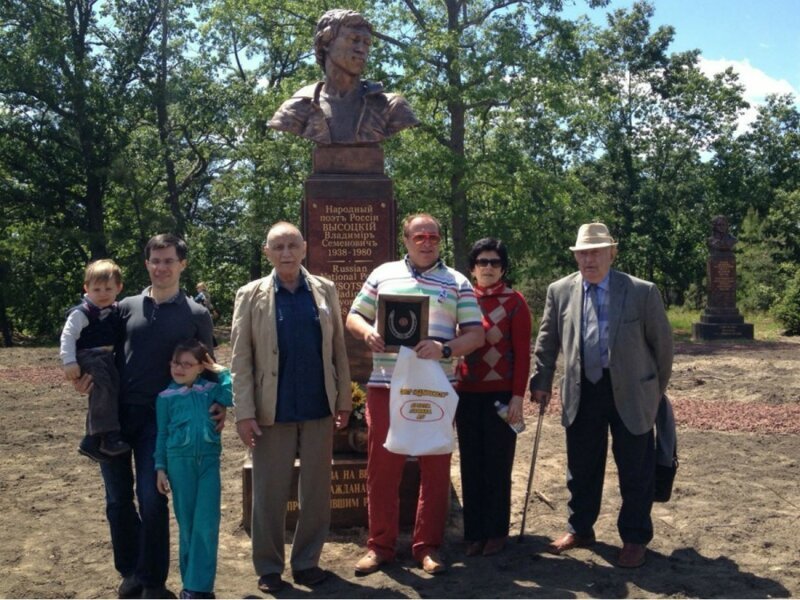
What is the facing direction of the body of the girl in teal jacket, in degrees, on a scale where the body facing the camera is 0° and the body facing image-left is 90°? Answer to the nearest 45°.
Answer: approximately 0°

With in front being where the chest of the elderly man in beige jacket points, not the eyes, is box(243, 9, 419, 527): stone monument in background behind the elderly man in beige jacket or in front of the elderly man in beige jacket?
behind

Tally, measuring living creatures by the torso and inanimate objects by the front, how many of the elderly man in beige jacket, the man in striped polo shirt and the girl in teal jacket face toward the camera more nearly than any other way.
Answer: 3

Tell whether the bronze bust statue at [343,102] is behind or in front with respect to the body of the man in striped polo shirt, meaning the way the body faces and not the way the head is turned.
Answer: behind

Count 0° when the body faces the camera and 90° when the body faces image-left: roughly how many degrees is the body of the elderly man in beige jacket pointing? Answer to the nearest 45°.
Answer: approximately 0°

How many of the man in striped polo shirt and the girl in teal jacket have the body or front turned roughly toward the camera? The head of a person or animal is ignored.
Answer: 2

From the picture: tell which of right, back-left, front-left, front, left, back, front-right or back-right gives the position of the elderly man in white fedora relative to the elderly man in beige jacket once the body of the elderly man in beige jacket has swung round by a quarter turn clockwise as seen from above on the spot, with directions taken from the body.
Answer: back

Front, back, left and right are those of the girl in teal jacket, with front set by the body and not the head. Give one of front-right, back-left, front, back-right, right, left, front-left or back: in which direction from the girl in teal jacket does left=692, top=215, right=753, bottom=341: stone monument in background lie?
back-left
